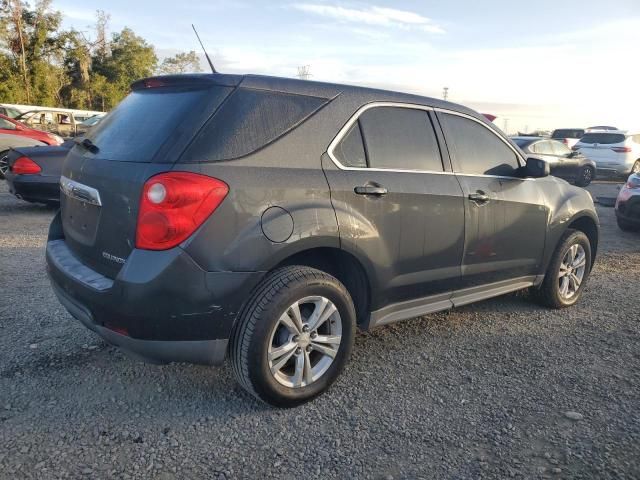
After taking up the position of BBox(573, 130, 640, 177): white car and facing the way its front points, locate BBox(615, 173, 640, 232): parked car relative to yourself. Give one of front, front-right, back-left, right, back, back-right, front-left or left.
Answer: back-right

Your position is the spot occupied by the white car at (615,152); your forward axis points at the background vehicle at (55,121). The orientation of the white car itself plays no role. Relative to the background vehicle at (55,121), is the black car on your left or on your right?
left

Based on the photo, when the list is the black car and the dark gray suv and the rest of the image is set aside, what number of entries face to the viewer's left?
0

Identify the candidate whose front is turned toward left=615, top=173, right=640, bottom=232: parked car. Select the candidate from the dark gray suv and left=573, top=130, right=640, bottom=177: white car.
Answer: the dark gray suv

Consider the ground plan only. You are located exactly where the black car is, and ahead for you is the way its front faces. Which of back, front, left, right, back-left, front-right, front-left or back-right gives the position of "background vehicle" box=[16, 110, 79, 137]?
front-left

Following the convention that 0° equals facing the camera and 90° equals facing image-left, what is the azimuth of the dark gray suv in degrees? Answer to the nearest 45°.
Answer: approximately 225°

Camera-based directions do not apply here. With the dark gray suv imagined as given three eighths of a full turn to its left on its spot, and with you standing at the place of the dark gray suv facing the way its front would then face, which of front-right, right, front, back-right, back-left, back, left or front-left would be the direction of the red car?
front-right

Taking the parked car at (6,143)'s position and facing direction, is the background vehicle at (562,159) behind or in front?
in front

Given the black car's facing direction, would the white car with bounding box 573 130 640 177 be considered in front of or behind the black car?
in front

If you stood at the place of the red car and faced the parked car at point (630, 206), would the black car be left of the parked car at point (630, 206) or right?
right

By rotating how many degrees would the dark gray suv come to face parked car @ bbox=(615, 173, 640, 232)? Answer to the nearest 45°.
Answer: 0° — it already faces it

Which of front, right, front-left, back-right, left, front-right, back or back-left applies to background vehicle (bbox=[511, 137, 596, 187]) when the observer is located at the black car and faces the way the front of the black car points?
front-right
